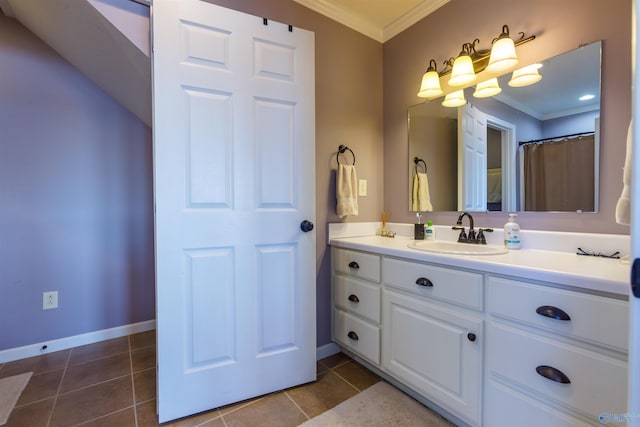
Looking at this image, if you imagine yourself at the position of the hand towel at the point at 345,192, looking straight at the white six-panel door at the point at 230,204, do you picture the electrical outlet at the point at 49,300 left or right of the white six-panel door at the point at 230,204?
right

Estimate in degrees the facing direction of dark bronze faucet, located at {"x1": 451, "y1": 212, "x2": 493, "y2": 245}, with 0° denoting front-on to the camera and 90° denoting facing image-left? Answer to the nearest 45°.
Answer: approximately 45°

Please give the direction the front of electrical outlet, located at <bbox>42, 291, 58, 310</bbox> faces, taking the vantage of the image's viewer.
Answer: facing the viewer

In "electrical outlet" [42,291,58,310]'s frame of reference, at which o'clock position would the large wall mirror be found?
The large wall mirror is roughly at 11 o'clock from the electrical outlet.

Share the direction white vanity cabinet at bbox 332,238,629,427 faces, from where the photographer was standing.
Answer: facing the viewer and to the left of the viewer

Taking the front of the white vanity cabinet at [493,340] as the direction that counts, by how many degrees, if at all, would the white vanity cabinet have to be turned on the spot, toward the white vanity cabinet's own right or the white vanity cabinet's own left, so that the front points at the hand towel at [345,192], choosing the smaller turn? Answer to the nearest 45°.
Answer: approximately 90° to the white vanity cabinet's own right

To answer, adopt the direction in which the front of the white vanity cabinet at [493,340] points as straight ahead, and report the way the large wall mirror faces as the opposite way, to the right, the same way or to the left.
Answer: the same way

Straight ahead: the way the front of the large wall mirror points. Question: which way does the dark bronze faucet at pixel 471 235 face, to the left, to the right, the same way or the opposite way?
the same way

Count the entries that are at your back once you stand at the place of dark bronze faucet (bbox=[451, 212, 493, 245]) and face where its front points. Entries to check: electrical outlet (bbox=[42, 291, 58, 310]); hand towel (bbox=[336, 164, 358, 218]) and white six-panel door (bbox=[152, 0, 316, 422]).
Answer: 0

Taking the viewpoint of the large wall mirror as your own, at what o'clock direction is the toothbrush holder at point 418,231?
The toothbrush holder is roughly at 2 o'clock from the large wall mirror.

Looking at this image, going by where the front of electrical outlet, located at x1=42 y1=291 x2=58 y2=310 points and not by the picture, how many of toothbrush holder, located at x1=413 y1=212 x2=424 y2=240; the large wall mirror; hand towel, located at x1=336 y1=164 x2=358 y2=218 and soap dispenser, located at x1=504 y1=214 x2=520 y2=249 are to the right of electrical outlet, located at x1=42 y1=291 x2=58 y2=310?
0
